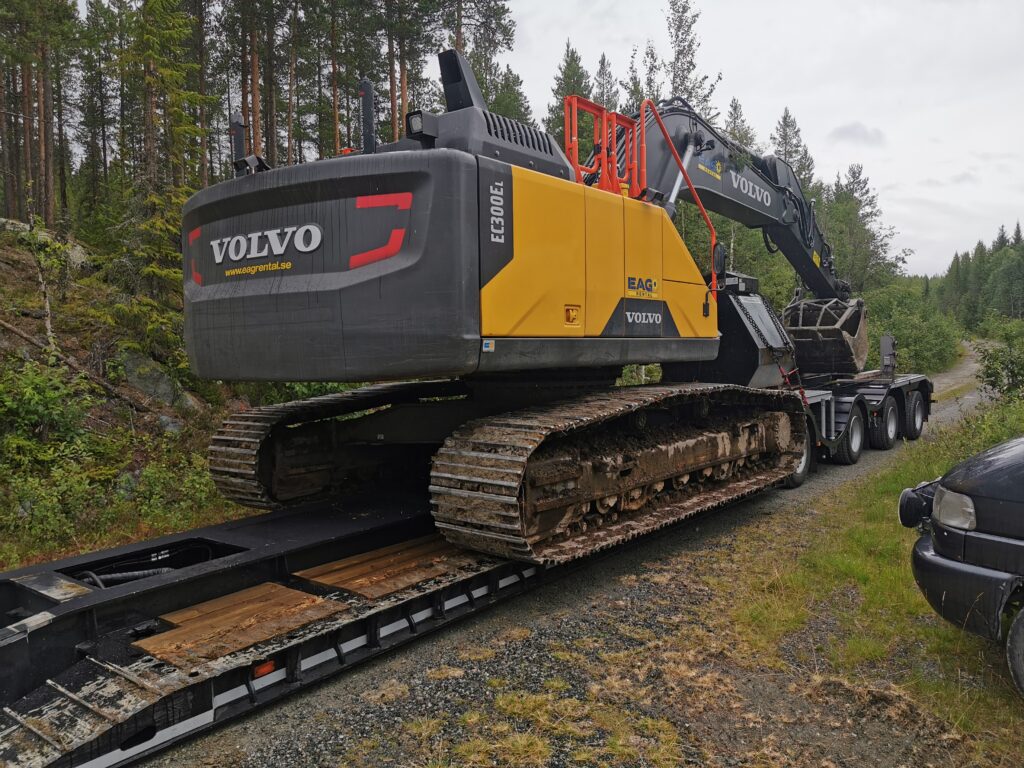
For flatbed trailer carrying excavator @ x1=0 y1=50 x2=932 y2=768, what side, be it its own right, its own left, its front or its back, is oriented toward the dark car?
right

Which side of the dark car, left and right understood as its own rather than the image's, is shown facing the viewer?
left

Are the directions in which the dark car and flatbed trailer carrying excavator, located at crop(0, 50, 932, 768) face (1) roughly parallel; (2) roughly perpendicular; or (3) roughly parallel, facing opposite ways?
roughly perpendicular

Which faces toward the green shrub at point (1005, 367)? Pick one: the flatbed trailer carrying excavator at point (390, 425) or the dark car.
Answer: the flatbed trailer carrying excavator

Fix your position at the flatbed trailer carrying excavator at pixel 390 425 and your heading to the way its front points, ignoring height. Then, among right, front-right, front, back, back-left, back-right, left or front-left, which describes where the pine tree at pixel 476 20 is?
front-left

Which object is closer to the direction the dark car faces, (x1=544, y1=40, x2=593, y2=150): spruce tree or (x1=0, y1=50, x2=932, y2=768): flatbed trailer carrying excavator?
the flatbed trailer carrying excavator

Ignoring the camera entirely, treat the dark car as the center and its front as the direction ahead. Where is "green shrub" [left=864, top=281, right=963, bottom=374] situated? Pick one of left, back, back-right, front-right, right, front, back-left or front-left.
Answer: right

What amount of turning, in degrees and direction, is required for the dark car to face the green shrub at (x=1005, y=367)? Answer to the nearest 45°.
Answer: approximately 90° to its right

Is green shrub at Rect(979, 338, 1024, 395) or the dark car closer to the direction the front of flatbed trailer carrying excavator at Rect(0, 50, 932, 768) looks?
the green shrub

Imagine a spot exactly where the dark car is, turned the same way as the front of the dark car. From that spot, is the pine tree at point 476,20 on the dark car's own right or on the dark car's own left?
on the dark car's own right

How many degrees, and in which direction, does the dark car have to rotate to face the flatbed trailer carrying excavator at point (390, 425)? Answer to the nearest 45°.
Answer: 0° — it already faces it

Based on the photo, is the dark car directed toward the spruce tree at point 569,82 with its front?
no

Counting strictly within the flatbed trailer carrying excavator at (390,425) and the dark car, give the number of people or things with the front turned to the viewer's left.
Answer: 1
